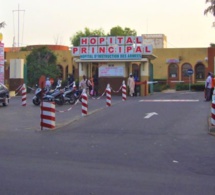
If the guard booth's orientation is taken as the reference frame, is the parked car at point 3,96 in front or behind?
in front

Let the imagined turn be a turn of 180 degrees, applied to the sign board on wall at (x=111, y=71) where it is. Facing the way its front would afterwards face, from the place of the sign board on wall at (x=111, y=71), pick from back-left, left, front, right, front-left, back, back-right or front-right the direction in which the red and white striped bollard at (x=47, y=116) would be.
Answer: back

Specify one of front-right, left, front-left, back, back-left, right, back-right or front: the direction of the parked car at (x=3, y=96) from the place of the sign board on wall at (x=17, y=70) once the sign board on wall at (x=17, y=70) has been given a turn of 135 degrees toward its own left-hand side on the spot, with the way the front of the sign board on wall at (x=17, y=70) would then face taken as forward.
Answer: back-right

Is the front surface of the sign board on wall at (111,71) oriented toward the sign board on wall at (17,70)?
no

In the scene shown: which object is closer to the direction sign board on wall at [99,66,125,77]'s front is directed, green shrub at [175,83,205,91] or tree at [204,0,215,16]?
the tree

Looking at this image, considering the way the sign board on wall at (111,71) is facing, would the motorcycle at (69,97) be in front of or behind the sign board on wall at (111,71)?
in front

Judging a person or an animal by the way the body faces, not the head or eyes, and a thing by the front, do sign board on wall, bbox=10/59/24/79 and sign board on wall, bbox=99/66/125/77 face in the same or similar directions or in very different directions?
same or similar directions

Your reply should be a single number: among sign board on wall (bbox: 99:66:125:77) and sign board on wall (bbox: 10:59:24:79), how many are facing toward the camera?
2

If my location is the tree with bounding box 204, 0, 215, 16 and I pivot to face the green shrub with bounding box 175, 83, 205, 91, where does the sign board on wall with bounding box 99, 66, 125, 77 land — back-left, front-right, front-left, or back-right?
front-left

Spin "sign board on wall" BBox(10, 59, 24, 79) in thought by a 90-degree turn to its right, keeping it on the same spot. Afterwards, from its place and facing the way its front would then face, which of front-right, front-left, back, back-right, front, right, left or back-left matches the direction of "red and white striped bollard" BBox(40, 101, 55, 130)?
left

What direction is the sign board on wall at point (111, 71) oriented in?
toward the camera

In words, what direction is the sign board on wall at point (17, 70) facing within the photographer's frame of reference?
facing the viewer

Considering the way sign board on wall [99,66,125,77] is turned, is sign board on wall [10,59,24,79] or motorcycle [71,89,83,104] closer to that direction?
the motorcycle
